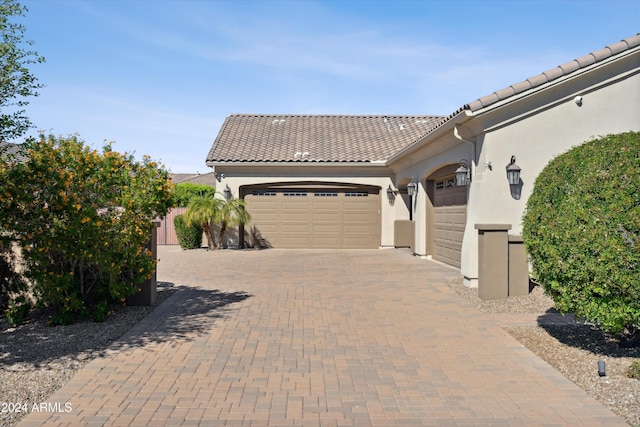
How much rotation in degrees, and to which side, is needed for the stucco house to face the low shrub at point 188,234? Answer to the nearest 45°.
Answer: approximately 90° to its right

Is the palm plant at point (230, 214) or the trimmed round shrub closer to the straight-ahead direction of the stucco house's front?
the trimmed round shrub

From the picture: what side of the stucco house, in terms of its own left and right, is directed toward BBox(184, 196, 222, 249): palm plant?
right

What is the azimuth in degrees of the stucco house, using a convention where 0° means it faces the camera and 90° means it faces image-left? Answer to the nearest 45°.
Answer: approximately 0°

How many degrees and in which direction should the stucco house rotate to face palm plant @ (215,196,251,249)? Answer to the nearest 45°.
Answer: approximately 90° to its right

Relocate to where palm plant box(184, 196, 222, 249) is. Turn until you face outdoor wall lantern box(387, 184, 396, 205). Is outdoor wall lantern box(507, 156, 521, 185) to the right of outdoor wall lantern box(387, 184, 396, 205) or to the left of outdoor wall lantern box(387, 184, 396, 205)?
right

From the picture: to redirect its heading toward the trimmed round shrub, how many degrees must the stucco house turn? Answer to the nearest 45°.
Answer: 0° — it already faces it

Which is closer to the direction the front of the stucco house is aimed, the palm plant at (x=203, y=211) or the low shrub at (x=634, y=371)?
the low shrub

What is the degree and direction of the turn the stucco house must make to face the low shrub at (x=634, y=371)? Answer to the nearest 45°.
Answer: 0° — it already faces it
